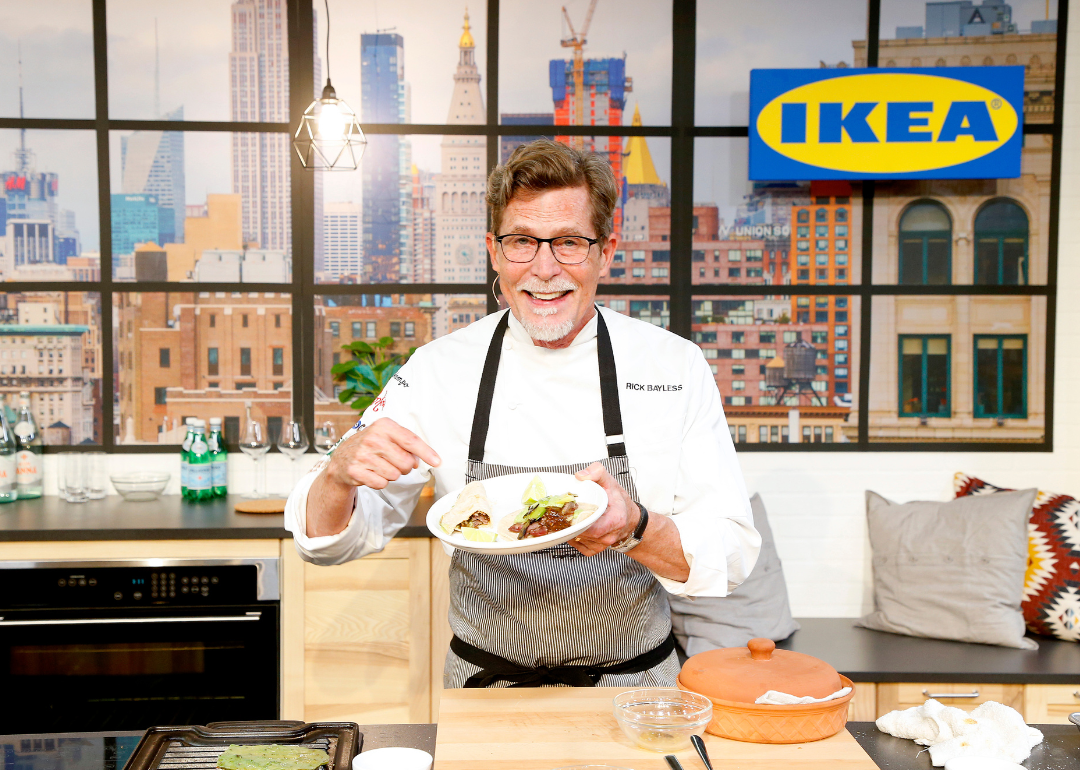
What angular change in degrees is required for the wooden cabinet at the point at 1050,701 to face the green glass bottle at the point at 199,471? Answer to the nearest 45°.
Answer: approximately 90° to its right

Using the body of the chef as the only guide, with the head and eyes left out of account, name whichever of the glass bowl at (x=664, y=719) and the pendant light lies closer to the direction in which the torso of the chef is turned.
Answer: the glass bowl

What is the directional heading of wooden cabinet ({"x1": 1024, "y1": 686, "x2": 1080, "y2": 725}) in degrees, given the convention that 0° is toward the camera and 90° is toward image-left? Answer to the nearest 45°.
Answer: approximately 0°

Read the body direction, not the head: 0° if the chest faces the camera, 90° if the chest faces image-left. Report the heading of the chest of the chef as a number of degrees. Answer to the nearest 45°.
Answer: approximately 0°

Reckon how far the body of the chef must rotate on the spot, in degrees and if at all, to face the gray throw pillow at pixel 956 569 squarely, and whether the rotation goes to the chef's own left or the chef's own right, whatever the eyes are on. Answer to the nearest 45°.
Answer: approximately 135° to the chef's own left

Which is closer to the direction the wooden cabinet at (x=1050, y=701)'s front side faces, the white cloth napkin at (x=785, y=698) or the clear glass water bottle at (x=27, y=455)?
the white cloth napkin

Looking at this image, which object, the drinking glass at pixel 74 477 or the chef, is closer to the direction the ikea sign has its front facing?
the chef
